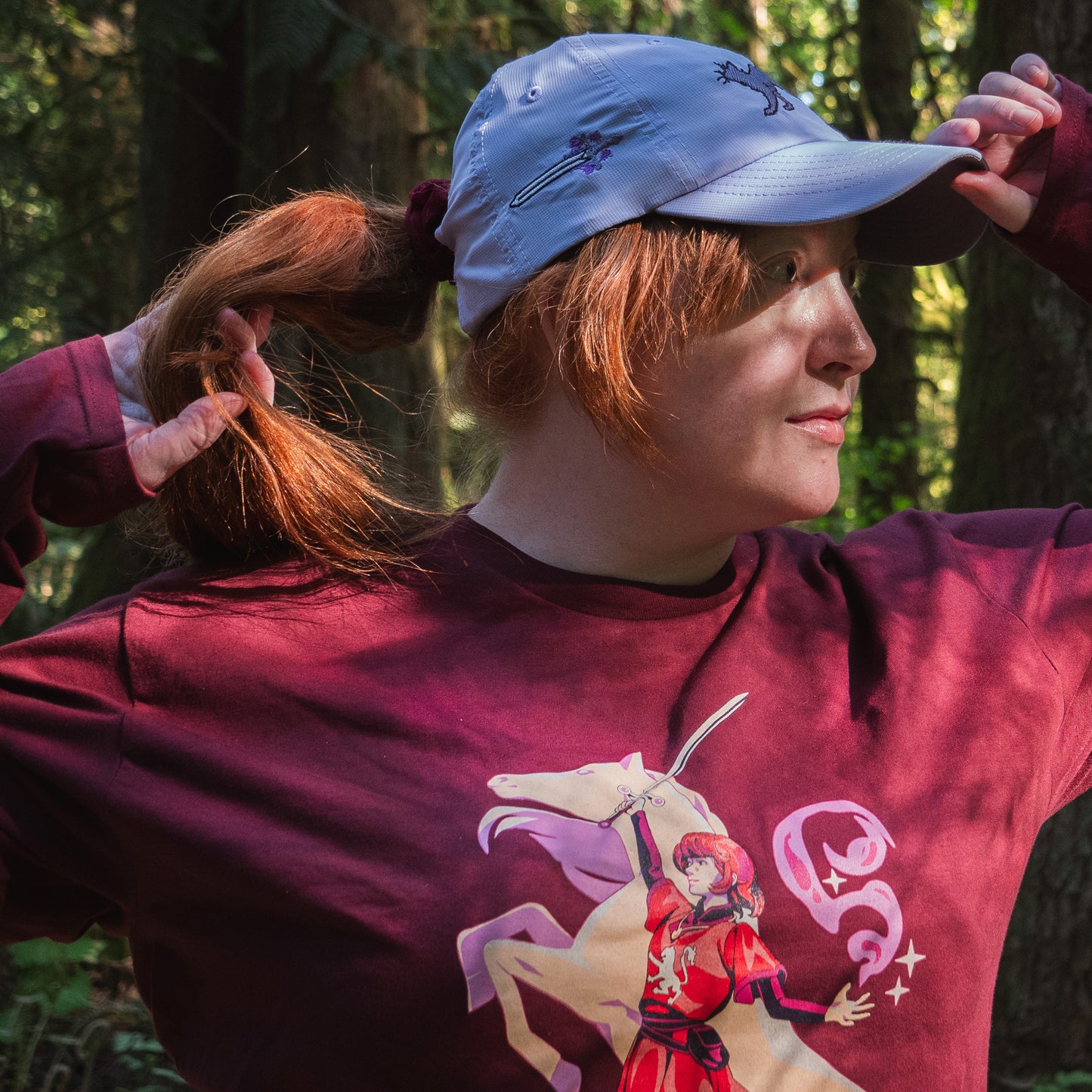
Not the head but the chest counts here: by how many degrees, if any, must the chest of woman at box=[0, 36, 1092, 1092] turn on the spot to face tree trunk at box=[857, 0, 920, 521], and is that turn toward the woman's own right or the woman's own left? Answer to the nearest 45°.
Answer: approximately 135° to the woman's own left

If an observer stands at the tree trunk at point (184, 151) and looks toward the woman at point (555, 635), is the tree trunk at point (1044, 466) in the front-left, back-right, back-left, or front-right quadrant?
front-left

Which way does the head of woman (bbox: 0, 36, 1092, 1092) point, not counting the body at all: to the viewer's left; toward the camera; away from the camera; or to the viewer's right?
to the viewer's right

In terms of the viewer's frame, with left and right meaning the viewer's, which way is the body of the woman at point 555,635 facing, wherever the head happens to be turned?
facing the viewer and to the right of the viewer

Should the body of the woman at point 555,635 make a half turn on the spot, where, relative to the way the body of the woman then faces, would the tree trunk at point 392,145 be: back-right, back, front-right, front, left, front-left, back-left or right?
front-right

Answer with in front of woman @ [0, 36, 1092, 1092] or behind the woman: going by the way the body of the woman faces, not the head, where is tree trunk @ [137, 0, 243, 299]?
behind
